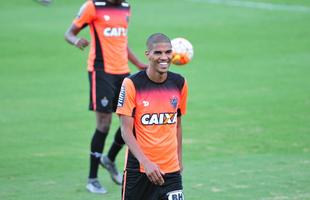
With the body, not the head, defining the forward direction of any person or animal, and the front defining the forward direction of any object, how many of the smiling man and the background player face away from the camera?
0

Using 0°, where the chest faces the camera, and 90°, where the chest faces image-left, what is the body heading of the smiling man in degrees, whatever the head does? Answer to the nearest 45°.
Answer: approximately 315°

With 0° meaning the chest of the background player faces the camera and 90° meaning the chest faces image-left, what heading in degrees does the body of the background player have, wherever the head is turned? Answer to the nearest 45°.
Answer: approximately 315°

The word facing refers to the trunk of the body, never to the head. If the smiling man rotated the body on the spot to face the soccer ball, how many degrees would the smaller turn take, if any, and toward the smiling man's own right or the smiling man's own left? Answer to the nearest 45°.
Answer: approximately 135° to the smiling man's own left

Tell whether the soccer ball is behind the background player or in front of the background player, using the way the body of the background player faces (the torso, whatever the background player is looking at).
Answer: in front

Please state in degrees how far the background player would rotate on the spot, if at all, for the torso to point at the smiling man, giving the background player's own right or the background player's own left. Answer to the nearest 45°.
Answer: approximately 45° to the background player's own right
